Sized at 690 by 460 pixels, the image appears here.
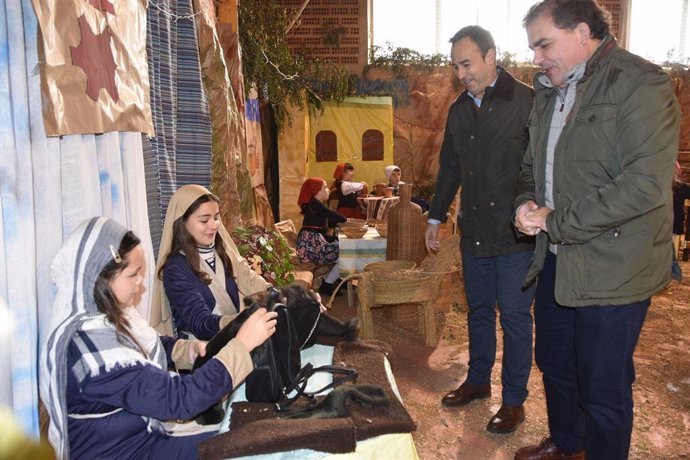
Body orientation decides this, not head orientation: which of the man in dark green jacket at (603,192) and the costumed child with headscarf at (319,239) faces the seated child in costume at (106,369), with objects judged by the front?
the man in dark green jacket

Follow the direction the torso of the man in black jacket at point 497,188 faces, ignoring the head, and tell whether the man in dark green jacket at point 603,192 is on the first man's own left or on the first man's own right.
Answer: on the first man's own left

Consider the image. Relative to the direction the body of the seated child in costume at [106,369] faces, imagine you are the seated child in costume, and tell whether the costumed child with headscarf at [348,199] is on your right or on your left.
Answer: on your left

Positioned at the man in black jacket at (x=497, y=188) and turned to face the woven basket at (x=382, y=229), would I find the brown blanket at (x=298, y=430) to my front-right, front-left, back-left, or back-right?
back-left

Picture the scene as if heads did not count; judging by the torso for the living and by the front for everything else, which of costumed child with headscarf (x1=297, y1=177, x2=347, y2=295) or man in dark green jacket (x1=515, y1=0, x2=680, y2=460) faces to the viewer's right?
the costumed child with headscarf

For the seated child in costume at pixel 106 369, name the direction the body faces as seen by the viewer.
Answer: to the viewer's right

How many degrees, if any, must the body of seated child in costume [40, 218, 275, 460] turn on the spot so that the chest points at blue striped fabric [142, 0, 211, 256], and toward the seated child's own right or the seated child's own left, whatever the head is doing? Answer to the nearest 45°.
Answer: approximately 90° to the seated child's own left

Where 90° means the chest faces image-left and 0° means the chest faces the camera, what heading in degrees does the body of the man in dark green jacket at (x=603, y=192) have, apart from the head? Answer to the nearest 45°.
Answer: approximately 45°

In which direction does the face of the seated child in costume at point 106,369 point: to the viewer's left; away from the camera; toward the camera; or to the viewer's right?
to the viewer's right

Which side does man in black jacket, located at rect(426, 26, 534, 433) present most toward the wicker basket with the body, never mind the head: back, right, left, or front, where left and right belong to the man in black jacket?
right

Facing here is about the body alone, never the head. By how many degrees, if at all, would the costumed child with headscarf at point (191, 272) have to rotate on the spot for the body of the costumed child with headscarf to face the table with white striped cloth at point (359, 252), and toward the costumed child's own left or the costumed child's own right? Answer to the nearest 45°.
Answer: approximately 90° to the costumed child's own left

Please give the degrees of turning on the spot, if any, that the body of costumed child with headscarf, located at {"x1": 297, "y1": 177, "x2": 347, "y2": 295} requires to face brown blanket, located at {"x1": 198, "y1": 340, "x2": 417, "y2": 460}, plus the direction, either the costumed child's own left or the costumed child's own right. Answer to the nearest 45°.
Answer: approximately 90° to the costumed child's own right
